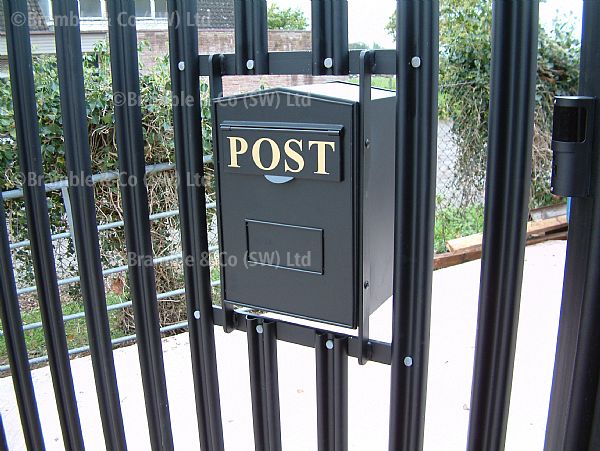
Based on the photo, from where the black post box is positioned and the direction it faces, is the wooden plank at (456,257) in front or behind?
behind

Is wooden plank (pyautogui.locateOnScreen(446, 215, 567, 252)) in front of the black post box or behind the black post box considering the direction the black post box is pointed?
behind

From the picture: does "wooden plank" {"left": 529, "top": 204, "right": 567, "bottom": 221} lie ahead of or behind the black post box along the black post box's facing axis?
behind

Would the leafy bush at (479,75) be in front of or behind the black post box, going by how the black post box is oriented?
behind

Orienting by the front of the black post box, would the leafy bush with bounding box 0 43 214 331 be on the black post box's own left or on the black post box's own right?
on the black post box's own right

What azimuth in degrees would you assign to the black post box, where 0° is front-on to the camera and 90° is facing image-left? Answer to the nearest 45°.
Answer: approximately 45°
